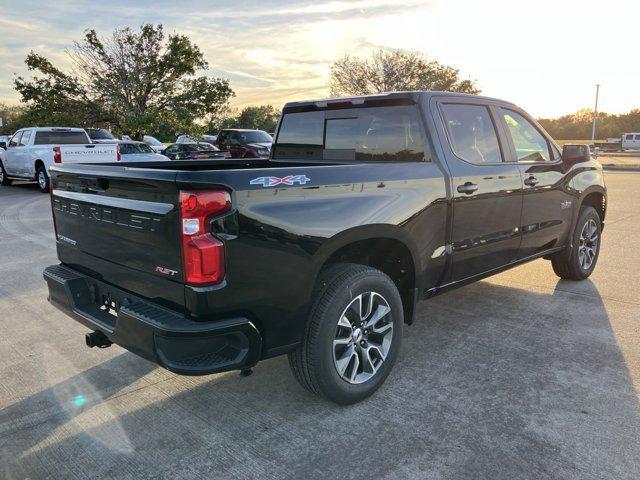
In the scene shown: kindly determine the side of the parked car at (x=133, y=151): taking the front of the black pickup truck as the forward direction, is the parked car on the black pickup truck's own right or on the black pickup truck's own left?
on the black pickup truck's own left

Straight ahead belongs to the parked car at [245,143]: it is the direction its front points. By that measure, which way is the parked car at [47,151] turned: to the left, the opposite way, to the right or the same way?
the opposite way

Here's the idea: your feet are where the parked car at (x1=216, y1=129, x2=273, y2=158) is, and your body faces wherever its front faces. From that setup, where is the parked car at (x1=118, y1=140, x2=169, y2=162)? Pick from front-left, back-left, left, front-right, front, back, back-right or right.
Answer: right

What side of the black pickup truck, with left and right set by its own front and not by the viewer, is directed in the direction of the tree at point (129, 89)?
left

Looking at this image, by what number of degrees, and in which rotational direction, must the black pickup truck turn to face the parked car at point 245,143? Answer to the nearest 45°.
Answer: approximately 45° to its left

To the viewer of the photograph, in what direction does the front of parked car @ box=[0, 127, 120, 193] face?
facing away from the viewer and to the left of the viewer

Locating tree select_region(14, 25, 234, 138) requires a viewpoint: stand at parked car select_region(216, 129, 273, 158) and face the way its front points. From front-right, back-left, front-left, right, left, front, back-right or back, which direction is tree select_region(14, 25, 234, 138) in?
back

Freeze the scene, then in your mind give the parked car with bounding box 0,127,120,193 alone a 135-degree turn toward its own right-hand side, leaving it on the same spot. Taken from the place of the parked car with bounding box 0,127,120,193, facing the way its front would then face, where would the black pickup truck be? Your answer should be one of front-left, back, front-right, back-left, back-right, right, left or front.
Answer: right

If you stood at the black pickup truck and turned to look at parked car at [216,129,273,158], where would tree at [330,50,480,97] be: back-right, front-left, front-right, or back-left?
front-right

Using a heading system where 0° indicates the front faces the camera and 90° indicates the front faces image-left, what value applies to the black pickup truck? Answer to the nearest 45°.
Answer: approximately 225°

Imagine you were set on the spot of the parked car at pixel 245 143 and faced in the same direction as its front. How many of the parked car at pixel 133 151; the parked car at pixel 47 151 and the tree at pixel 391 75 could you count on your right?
2
